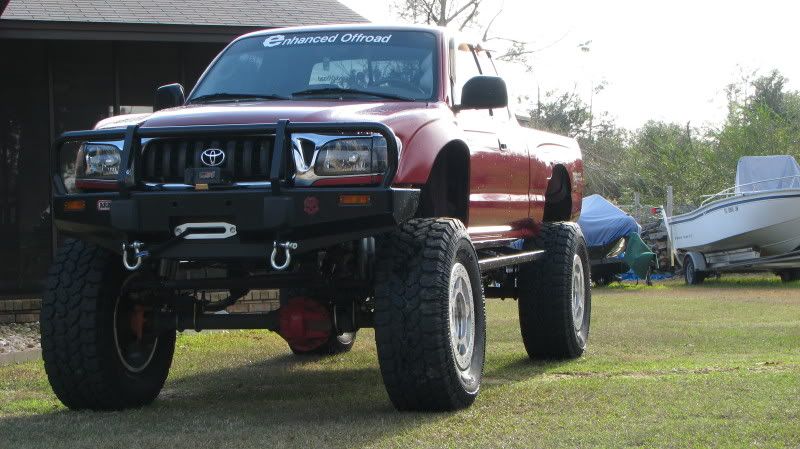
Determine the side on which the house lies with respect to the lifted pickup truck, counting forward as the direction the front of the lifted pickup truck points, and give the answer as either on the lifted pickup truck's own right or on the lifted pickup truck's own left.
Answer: on the lifted pickup truck's own right

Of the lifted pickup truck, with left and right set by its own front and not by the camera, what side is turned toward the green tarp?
back

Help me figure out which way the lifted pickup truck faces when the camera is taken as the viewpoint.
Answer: facing the viewer and to the left of the viewer

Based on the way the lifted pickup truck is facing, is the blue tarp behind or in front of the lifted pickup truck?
behind

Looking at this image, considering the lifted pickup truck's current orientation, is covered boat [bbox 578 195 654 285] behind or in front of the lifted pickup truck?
behind

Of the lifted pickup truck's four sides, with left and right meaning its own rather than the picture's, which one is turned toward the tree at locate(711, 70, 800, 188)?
back
